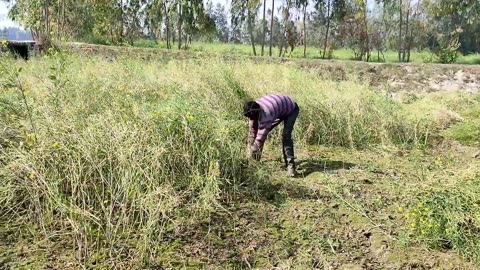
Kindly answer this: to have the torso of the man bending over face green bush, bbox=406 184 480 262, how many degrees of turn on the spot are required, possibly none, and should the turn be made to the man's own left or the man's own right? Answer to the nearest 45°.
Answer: approximately 135° to the man's own left

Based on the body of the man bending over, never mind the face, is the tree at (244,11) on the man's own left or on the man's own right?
on the man's own right

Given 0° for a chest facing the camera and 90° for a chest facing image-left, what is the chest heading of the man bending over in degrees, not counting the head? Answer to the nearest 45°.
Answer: approximately 90°

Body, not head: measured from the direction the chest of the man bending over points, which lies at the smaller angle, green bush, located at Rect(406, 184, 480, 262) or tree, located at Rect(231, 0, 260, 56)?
the tree

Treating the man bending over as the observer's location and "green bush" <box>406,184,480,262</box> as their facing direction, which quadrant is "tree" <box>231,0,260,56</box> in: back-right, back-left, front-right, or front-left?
back-left
